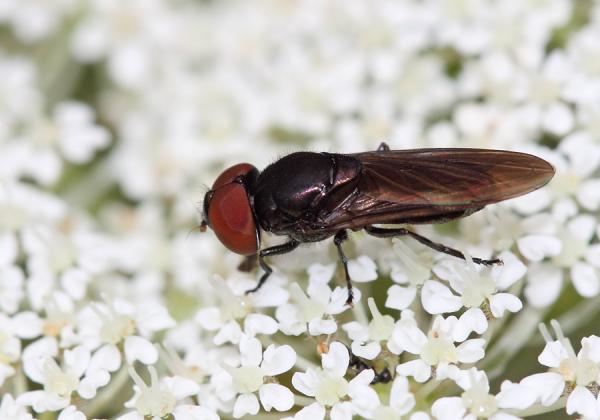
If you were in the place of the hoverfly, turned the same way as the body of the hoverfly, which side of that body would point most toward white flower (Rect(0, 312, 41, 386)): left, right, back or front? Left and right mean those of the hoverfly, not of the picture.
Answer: front

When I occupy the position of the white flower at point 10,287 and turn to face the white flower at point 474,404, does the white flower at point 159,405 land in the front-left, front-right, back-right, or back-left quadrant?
front-right

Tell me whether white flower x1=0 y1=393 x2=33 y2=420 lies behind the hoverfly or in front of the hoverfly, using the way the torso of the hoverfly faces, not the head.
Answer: in front

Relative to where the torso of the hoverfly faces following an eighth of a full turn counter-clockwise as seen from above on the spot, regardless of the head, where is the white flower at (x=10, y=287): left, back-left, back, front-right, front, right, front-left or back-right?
front-right

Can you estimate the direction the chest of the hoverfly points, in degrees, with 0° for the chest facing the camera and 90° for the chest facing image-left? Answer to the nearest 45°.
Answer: approximately 90°
